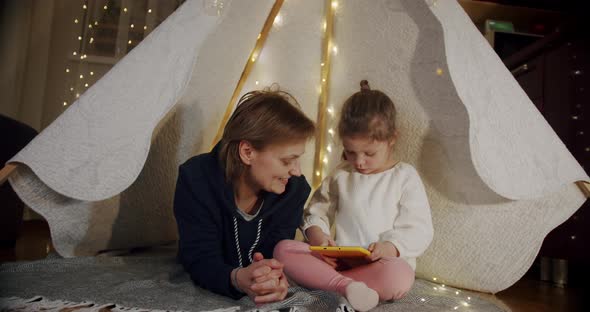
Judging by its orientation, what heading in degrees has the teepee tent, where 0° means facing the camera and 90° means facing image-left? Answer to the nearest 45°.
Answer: approximately 0°

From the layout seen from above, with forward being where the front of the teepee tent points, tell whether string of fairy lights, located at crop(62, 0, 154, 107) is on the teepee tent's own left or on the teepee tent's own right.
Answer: on the teepee tent's own right
